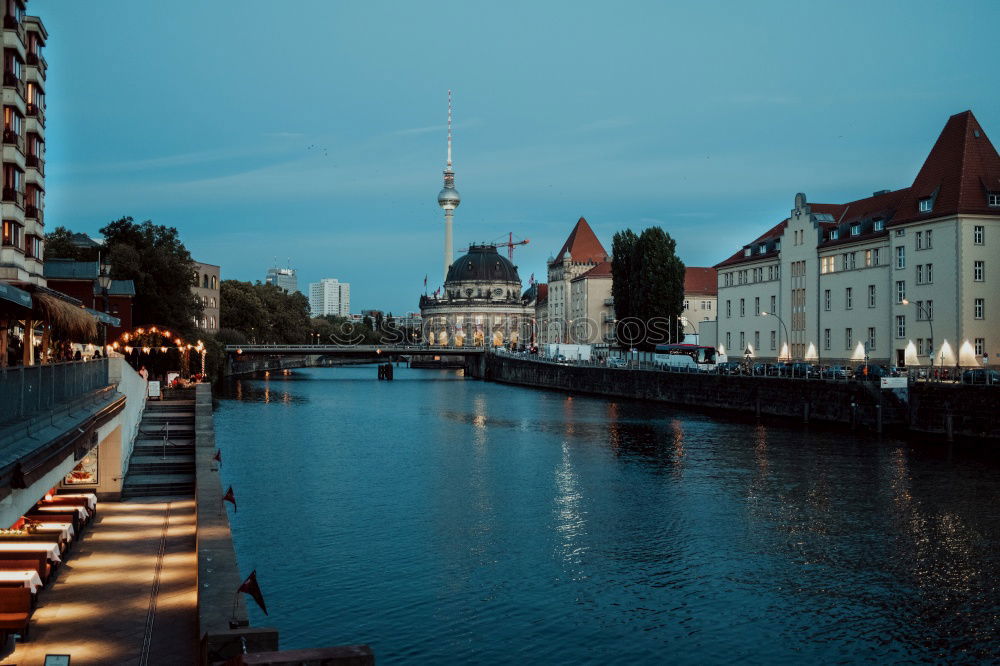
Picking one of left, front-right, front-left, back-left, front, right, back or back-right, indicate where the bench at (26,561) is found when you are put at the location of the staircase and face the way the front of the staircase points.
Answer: front

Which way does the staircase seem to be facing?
toward the camera
